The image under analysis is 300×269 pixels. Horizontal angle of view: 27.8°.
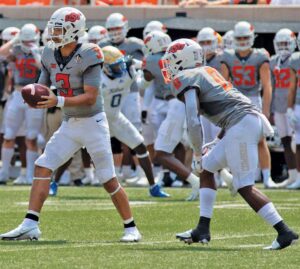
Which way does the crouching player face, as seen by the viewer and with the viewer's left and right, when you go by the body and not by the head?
facing to the left of the viewer

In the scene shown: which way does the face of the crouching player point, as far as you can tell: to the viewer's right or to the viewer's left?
to the viewer's left
